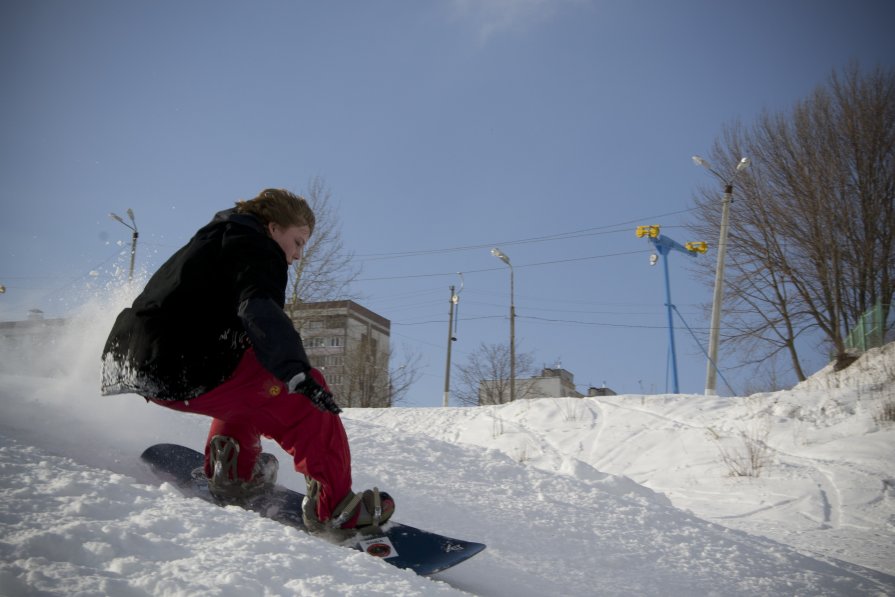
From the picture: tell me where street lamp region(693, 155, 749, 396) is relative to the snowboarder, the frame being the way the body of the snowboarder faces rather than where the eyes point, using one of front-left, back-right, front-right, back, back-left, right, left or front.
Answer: front-left

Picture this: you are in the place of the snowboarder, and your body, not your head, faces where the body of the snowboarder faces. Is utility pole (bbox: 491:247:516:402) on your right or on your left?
on your left

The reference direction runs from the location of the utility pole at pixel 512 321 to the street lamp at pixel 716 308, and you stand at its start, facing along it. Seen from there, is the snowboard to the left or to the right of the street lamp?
right

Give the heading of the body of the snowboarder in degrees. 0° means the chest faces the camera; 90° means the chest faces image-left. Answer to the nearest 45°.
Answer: approximately 270°
